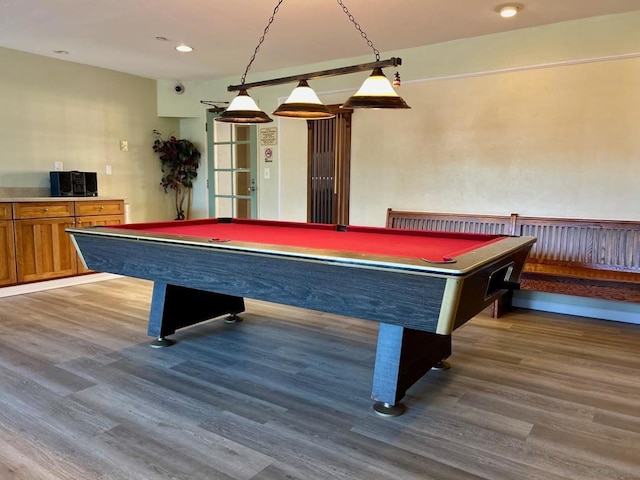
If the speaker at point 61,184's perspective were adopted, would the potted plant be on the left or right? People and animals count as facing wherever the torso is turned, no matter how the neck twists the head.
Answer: on its left

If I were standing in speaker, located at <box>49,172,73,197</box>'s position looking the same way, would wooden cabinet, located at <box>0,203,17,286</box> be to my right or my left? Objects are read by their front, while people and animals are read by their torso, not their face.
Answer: on my right

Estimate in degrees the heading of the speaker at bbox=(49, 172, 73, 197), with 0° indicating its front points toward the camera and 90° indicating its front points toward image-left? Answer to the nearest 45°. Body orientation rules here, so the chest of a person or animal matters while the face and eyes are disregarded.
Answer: approximately 315°

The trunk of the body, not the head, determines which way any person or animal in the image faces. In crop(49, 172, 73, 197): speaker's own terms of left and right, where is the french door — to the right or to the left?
on its left

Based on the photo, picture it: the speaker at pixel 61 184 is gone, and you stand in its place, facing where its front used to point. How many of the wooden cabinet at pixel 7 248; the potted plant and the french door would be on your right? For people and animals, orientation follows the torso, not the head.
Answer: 1
